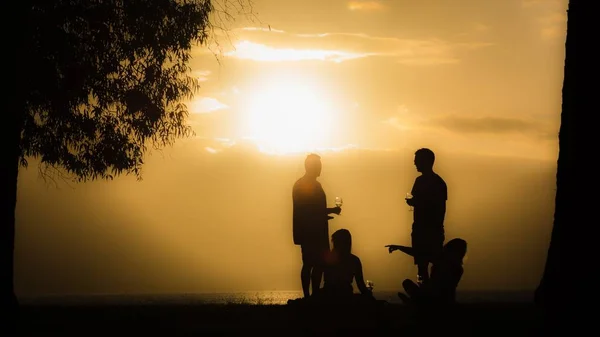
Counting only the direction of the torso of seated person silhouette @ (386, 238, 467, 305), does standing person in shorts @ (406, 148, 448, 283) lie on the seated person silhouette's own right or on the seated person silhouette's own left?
on the seated person silhouette's own right

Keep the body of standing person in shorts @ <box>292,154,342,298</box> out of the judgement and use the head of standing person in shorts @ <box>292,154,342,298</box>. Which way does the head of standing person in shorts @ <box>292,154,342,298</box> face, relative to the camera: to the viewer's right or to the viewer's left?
to the viewer's right

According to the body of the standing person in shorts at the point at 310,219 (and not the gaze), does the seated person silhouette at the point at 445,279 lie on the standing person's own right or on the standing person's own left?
on the standing person's own right

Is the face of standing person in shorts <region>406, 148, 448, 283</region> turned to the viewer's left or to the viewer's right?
to the viewer's left

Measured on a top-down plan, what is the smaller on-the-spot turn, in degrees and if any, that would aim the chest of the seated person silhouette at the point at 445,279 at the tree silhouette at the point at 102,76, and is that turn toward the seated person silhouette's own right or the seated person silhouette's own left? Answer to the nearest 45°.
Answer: approximately 45° to the seated person silhouette's own right

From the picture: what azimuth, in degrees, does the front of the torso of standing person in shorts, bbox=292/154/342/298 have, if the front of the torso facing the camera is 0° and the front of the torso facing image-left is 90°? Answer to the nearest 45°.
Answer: approximately 225°

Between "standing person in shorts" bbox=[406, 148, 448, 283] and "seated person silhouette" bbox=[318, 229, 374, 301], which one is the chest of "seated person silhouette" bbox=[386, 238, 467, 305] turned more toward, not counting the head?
the seated person silhouette

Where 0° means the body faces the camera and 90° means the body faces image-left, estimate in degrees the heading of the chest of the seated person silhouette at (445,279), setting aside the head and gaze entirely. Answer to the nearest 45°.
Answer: approximately 90°

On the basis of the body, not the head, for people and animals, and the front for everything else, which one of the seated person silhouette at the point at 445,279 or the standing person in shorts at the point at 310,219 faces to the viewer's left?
the seated person silhouette

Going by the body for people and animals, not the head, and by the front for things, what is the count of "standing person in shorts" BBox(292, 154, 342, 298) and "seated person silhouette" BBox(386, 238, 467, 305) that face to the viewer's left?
1
